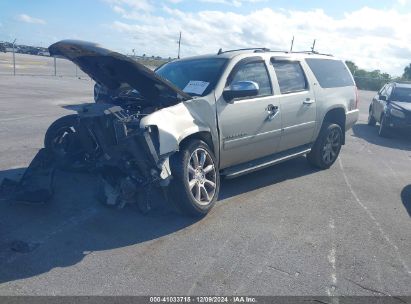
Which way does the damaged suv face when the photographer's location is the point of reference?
facing the viewer and to the left of the viewer

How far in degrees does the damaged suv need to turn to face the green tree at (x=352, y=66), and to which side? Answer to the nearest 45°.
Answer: approximately 135° to its right

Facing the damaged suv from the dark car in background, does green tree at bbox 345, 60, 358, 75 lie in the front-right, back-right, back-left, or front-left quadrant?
back-right

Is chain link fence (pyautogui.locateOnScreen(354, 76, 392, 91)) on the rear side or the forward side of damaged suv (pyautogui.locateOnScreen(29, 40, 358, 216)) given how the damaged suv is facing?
on the rear side

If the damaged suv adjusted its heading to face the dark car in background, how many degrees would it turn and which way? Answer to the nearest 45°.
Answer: approximately 180°
